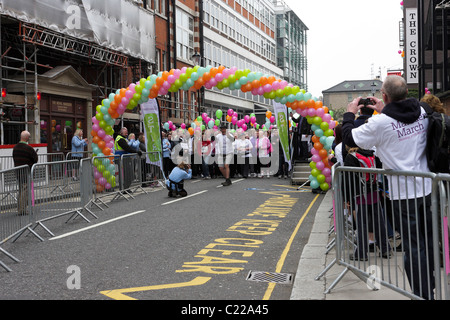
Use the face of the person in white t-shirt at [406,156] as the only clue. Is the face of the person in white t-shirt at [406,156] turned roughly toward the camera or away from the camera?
away from the camera

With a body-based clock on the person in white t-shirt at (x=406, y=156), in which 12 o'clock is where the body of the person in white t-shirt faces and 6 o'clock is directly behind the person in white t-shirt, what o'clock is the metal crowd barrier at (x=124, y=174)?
The metal crowd barrier is roughly at 12 o'clock from the person in white t-shirt.

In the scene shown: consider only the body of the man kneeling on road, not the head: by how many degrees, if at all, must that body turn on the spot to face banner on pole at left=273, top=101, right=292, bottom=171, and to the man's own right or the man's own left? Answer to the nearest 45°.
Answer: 0° — they already face it

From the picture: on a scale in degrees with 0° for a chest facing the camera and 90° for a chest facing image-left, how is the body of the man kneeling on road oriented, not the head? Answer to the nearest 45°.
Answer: approximately 225°

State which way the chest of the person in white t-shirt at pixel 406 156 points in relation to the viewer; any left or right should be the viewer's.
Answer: facing away from the viewer and to the left of the viewer

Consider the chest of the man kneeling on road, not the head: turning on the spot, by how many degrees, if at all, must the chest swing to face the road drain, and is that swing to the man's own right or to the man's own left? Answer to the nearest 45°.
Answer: approximately 135° to the man's own right

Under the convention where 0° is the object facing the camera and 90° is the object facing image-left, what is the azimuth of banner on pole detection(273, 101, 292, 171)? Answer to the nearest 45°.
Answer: approximately 0°

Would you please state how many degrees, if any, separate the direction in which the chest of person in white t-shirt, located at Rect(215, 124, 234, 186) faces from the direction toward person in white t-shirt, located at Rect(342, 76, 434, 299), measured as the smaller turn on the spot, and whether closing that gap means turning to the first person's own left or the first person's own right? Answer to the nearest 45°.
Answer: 0° — they already face them

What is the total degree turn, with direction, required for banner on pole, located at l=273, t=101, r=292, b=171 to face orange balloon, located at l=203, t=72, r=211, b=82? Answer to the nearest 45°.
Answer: approximately 45° to its right

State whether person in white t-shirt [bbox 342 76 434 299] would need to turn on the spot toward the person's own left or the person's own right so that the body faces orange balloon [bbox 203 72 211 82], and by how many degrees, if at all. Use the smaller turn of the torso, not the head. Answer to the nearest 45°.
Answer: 0° — they already face it
